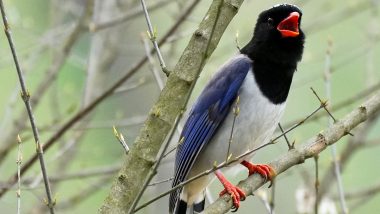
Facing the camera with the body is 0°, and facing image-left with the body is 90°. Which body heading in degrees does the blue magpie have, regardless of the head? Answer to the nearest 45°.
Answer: approximately 315°

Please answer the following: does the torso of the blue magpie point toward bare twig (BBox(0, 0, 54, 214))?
no

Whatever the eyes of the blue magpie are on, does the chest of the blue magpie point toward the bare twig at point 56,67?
no

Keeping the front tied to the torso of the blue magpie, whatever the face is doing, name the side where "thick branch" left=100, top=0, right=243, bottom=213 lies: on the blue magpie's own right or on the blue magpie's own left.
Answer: on the blue magpie's own right

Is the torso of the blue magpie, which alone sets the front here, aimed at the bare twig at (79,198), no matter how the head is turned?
no
